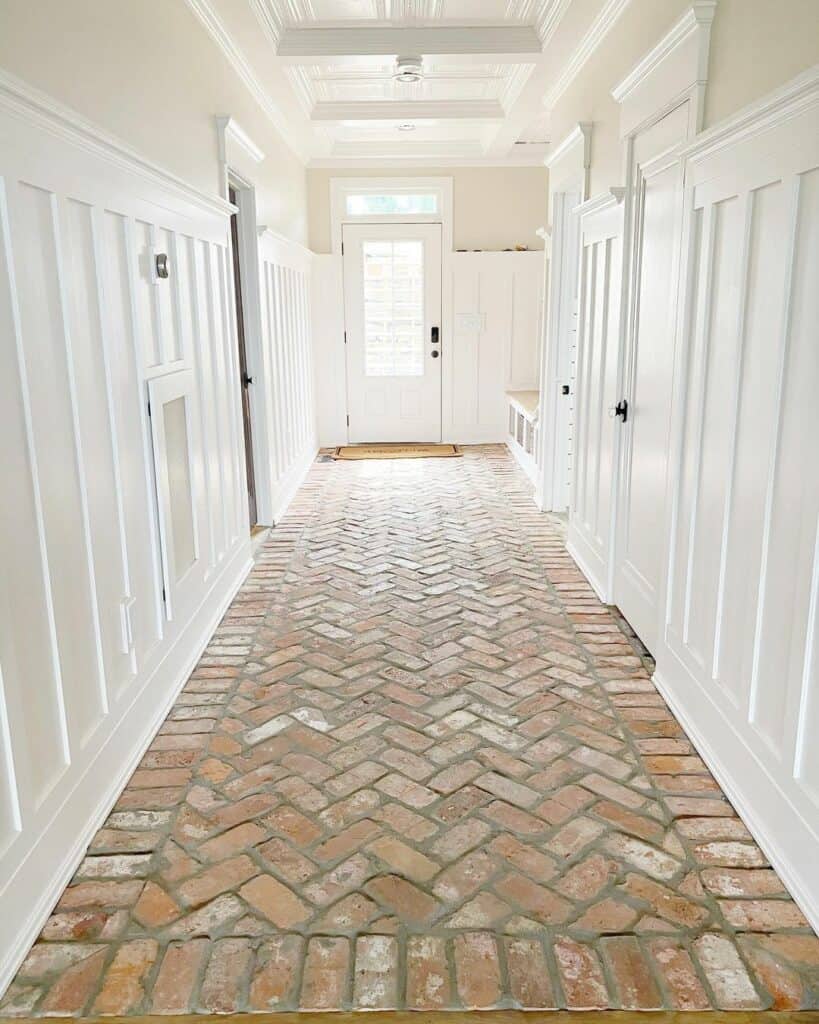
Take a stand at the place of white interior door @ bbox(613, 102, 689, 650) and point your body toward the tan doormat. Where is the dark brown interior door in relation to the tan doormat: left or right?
left

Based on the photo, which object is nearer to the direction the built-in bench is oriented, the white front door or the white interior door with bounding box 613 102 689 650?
the white front door

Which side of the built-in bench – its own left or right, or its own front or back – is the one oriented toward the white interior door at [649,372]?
left

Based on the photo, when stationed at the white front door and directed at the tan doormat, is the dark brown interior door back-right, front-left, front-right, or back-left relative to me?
front-right

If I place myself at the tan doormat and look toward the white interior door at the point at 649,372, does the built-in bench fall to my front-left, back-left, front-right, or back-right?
front-left

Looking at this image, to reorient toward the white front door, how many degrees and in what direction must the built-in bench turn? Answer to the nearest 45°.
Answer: approximately 45° to its right

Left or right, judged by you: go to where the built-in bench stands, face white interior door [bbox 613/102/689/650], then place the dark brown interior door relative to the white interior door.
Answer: right

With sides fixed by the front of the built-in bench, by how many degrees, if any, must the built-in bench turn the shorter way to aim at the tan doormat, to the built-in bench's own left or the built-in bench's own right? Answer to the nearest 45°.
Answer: approximately 45° to the built-in bench's own right

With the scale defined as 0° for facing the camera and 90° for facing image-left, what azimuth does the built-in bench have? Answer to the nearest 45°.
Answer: approximately 90°
